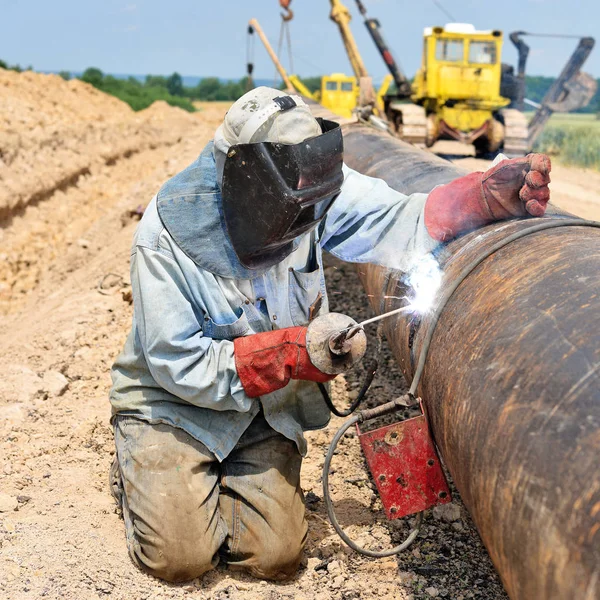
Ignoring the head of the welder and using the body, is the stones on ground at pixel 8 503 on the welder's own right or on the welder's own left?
on the welder's own right

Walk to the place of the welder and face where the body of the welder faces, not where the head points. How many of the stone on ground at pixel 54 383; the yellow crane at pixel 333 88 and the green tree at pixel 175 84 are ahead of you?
0

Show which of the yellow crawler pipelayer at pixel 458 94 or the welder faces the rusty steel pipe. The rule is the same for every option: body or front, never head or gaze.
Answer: the welder

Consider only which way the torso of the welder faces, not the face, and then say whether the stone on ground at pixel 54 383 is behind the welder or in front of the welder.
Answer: behind

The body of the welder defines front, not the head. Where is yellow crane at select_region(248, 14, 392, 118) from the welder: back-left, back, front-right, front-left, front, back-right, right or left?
back-left

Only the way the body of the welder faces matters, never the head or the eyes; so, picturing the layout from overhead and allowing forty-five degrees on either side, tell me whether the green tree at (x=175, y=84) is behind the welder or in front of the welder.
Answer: behind

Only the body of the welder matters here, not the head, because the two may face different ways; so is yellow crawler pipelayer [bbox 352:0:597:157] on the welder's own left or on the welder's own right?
on the welder's own left

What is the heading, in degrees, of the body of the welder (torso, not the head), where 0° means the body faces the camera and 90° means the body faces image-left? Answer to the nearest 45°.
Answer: approximately 315°

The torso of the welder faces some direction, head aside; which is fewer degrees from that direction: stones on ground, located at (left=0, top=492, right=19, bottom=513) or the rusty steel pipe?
the rusty steel pipe

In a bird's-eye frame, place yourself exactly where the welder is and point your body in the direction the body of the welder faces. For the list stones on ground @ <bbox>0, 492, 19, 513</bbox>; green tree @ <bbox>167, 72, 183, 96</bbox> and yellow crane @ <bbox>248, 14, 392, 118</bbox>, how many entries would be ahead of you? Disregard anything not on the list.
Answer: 0
